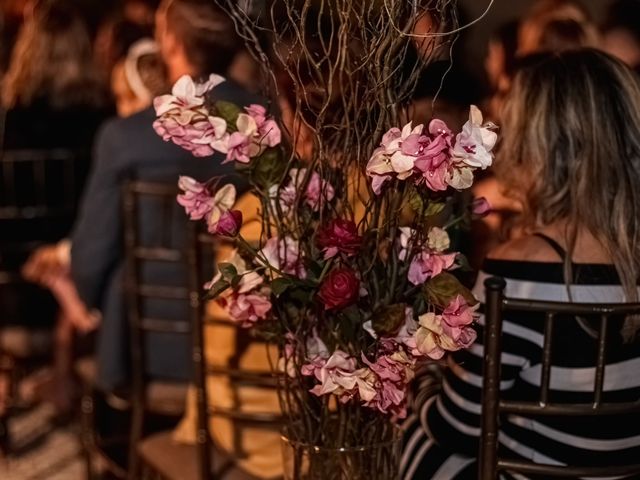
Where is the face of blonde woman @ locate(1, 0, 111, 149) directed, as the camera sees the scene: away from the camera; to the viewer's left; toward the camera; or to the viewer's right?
away from the camera

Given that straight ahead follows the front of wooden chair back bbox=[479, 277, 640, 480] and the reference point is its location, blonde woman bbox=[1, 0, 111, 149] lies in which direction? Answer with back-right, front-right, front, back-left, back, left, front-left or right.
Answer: front-left

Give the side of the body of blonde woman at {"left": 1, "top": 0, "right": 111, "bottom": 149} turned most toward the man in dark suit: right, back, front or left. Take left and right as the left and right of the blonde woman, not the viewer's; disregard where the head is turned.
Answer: back

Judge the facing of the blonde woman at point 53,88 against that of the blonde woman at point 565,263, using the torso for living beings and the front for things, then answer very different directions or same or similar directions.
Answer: same or similar directions

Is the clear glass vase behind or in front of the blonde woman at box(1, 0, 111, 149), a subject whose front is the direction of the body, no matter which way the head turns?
behind

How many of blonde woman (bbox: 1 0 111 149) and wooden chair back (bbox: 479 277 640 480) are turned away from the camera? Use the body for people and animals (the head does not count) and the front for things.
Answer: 2

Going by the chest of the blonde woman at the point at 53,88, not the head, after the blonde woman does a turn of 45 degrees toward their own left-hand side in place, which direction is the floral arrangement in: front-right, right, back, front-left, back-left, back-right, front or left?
back-left

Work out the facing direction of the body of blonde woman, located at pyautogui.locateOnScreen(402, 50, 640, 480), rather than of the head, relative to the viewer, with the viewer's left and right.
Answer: facing away from the viewer and to the left of the viewer

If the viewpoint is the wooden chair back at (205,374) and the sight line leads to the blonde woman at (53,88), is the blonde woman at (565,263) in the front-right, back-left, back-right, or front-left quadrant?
back-right

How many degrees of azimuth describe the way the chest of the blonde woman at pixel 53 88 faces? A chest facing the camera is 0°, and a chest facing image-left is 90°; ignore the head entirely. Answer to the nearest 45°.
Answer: approximately 180°

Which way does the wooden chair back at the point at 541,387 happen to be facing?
away from the camera

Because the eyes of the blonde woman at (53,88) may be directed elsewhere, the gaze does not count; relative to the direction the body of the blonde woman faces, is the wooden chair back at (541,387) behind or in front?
behind
